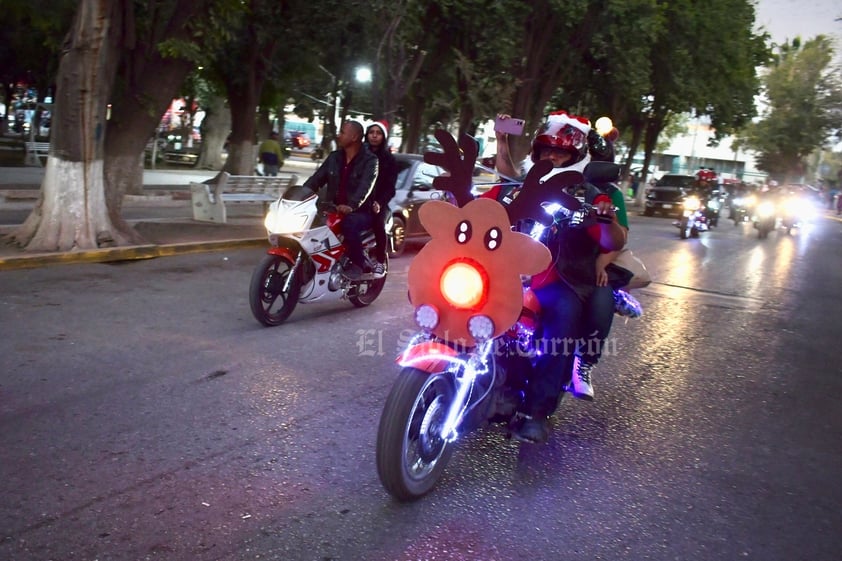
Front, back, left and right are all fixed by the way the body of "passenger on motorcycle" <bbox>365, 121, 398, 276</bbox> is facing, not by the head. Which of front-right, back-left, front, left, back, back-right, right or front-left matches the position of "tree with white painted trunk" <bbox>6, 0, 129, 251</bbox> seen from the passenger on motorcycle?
right

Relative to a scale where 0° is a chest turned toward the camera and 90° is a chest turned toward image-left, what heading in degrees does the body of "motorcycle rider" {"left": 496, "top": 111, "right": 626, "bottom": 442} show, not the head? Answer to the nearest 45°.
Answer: approximately 45°

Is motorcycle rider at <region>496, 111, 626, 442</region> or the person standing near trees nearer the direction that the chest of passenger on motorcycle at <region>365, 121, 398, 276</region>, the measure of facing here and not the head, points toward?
the motorcycle rider

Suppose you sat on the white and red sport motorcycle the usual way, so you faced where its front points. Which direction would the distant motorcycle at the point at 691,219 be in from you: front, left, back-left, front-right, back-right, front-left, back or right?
back

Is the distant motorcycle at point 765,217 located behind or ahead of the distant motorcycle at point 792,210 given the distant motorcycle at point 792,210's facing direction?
ahead

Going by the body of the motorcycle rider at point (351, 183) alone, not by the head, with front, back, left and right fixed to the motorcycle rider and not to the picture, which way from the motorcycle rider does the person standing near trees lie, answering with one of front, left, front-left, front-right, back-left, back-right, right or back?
back-right

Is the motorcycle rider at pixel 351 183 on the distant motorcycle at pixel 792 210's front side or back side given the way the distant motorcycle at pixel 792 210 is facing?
on the front side

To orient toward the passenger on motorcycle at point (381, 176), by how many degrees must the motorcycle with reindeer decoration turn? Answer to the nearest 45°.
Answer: approximately 135° to its right

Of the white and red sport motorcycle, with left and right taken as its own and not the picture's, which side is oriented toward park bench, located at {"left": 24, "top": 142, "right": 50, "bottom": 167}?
right

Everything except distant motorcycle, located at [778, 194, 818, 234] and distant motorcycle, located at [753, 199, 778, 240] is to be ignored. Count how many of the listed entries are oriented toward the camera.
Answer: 2
